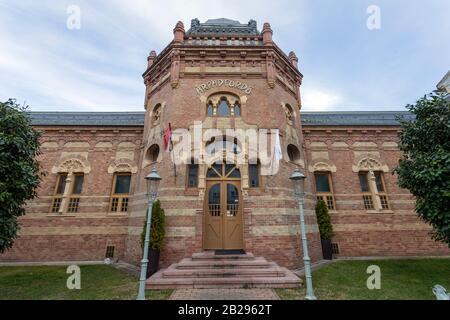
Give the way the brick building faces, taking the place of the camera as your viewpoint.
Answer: facing the viewer

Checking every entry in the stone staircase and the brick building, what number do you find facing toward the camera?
2

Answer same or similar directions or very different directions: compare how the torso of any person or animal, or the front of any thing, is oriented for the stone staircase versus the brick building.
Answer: same or similar directions

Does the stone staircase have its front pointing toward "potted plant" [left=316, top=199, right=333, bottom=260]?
no

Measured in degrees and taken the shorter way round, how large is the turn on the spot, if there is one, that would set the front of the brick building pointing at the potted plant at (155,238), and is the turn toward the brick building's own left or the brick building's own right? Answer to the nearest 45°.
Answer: approximately 45° to the brick building's own right

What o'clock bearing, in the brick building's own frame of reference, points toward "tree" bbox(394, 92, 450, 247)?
The tree is roughly at 10 o'clock from the brick building.

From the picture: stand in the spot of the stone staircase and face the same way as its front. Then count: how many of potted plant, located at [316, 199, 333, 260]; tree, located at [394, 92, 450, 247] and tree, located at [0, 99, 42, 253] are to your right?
1

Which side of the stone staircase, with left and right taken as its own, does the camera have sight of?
front

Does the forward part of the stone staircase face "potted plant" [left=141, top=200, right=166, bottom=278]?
no
